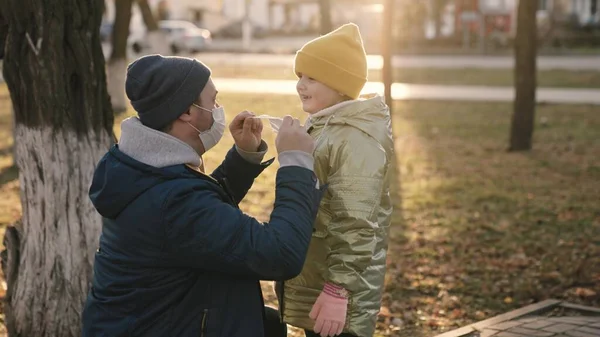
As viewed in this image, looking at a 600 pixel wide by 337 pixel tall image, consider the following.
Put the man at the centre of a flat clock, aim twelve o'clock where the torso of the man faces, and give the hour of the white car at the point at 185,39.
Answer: The white car is roughly at 9 o'clock from the man.

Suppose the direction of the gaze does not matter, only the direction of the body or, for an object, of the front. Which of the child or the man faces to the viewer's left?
the child

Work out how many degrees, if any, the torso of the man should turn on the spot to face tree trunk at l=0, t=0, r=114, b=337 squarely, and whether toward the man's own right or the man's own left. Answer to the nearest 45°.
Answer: approximately 90° to the man's own left

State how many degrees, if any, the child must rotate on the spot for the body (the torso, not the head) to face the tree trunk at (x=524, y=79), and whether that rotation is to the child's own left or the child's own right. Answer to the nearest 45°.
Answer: approximately 90° to the child's own right

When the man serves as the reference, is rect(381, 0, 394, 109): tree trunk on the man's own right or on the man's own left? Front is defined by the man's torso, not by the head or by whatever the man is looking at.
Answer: on the man's own left

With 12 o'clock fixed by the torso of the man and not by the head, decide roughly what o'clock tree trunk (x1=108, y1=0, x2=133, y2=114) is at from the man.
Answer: The tree trunk is roughly at 9 o'clock from the man.

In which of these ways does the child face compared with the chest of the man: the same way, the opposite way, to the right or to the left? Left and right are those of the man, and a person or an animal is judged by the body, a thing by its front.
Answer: the opposite way

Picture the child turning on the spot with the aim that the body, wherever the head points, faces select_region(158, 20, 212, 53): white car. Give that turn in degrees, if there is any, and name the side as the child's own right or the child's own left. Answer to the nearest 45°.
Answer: approximately 90° to the child's own right

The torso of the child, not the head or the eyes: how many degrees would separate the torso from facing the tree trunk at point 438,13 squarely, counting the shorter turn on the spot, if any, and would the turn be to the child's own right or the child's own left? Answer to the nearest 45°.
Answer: approximately 90° to the child's own right

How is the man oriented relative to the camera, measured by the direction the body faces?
to the viewer's right

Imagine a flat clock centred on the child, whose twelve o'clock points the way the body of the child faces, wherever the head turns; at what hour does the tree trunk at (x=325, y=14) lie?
The tree trunk is roughly at 3 o'clock from the child.

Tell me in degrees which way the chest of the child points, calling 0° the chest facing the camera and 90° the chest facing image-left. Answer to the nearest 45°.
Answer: approximately 90°

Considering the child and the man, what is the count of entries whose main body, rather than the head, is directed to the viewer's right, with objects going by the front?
1
